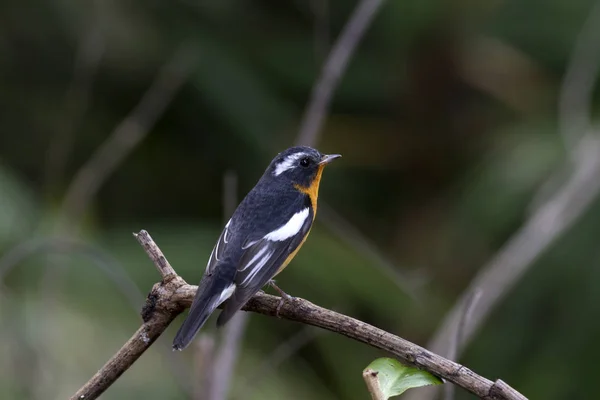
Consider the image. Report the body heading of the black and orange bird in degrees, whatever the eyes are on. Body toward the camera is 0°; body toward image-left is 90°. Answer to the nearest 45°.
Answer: approximately 225°

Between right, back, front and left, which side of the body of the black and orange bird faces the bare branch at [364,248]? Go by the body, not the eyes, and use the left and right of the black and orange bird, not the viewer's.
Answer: front
